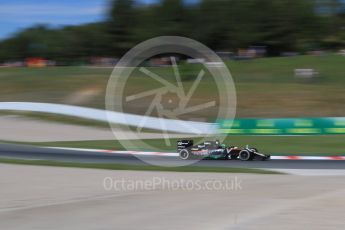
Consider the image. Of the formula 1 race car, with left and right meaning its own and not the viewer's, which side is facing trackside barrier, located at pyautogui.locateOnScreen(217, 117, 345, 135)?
left

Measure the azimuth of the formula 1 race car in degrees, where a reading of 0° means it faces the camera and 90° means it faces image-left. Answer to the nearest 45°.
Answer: approximately 270°
